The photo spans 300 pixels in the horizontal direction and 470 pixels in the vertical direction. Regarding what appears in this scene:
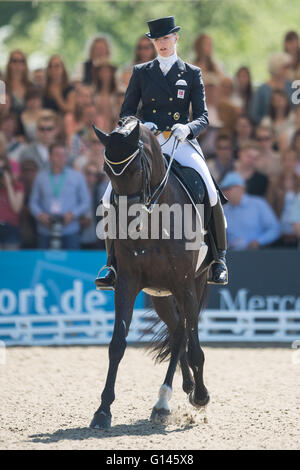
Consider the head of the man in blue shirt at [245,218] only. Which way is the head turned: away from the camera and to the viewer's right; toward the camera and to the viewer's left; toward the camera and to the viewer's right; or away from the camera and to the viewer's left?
toward the camera and to the viewer's left

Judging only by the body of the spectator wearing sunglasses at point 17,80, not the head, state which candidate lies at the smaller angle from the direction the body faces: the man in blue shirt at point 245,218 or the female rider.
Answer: the female rider

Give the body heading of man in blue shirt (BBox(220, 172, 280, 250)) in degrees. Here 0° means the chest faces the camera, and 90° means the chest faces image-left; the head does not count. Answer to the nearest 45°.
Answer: approximately 45°

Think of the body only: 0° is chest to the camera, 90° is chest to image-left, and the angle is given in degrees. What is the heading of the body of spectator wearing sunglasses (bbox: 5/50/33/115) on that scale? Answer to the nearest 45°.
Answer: approximately 0°

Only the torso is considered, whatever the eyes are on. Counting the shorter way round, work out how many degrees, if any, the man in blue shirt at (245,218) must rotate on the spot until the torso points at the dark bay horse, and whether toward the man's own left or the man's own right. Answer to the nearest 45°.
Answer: approximately 45° to the man's own left

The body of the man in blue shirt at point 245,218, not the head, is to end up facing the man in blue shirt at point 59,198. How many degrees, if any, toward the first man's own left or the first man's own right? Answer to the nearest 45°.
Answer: approximately 45° to the first man's own right
